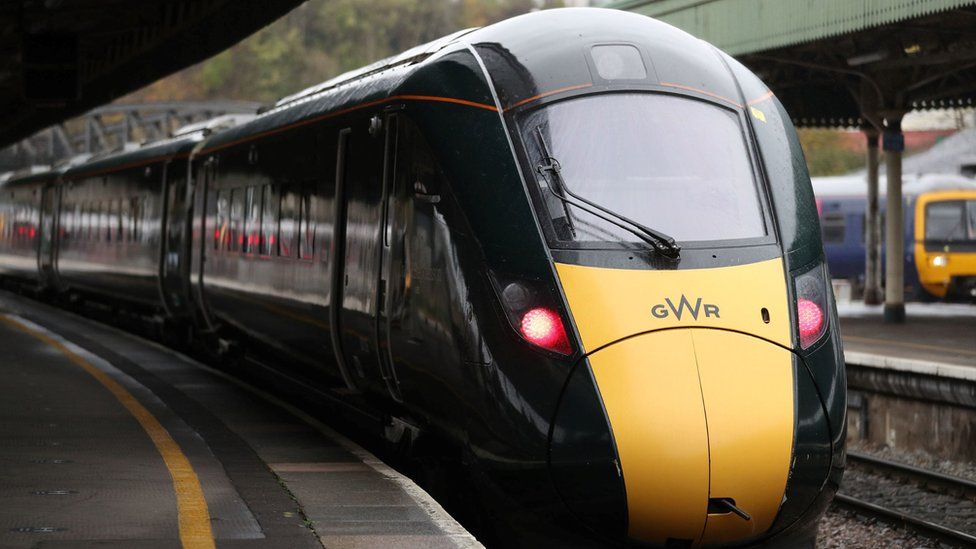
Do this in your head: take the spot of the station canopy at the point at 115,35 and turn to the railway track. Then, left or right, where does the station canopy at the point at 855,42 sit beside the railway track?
left

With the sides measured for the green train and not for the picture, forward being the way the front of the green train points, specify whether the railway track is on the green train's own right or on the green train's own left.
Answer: on the green train's own left

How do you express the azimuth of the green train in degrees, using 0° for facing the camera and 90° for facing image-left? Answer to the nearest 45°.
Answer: approximately 315°

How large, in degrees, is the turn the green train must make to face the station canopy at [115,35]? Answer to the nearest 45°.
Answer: approximately 90° to its right

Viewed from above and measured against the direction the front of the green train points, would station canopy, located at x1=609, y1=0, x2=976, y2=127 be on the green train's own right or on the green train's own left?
on the green train's own left
